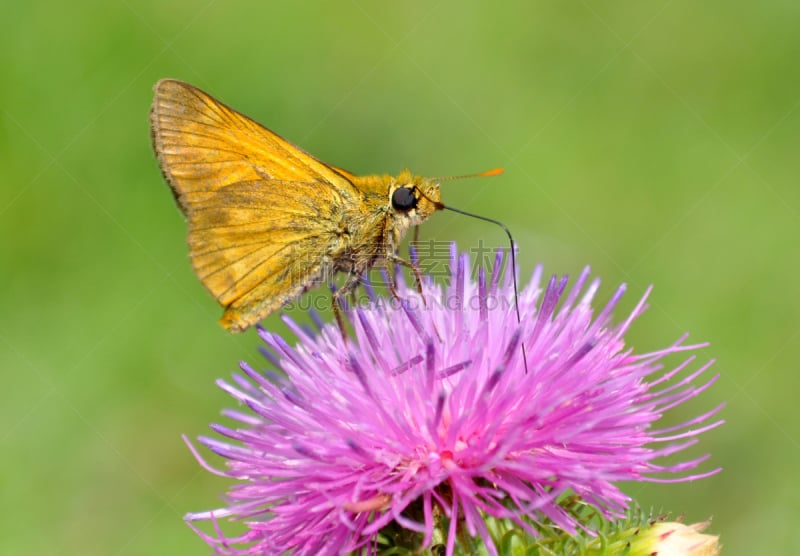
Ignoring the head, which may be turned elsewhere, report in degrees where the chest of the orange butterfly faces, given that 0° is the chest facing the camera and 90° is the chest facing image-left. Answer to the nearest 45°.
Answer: approximately 270°
